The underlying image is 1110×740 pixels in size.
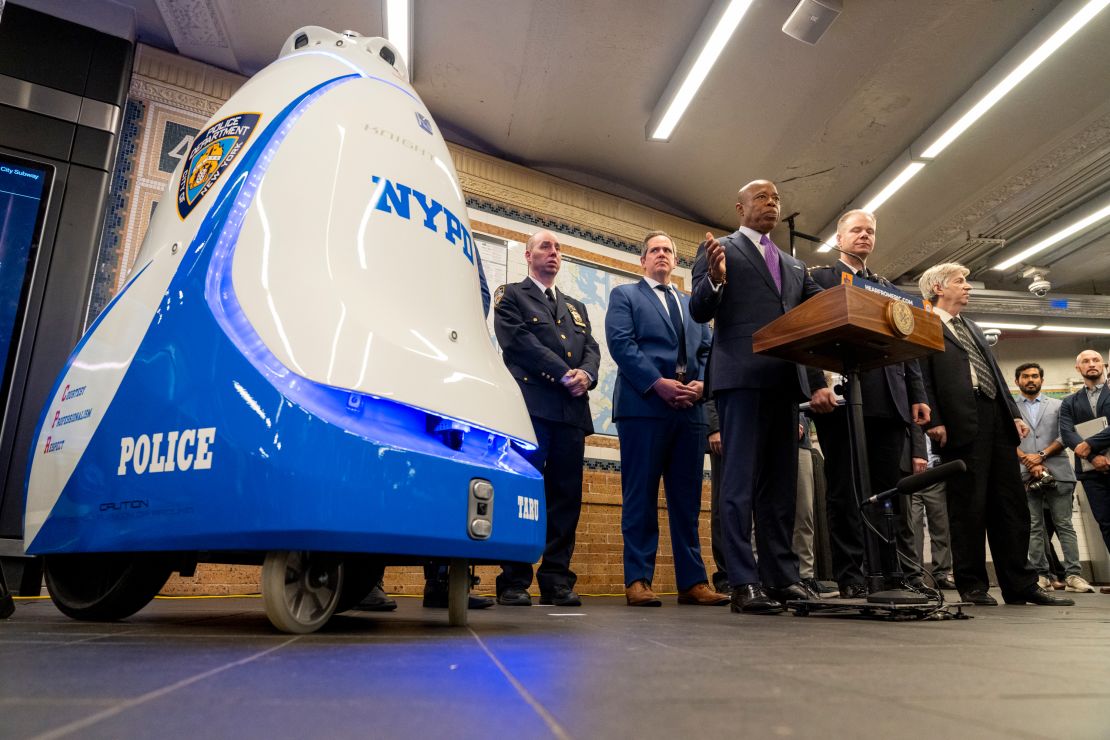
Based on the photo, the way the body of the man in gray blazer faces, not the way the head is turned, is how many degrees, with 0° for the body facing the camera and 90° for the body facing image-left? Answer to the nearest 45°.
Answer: approximately 0°

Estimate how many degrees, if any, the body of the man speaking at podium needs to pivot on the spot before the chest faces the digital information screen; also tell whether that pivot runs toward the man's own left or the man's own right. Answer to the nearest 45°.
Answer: approximately 135° to the man's own right

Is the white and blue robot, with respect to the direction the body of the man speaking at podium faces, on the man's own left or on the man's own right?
on the man's own right

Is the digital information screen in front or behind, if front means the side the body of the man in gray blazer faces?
in front

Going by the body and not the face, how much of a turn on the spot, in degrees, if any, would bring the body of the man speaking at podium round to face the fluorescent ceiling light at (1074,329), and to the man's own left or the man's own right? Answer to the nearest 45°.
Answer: approximately 90° to the man's own left

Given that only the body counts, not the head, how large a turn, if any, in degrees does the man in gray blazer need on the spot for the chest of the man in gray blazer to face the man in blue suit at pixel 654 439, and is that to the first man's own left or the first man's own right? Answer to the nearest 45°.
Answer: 0° — they already face them
